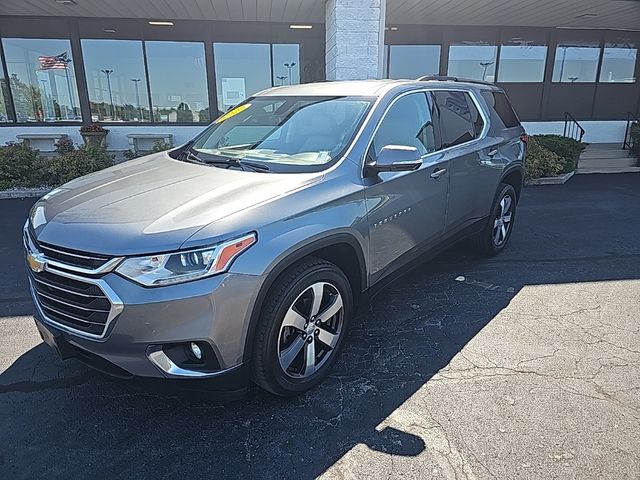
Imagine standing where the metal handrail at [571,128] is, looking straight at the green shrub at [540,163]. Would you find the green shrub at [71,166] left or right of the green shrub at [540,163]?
right

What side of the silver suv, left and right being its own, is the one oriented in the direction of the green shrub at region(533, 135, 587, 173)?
back

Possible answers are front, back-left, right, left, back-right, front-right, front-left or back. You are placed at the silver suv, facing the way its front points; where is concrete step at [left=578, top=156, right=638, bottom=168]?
back

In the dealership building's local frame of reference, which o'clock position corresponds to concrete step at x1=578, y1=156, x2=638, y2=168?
The concrete step is roughly at 9 o'clock from the dealership building.

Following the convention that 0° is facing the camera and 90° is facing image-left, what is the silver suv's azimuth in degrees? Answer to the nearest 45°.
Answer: approximately 45°

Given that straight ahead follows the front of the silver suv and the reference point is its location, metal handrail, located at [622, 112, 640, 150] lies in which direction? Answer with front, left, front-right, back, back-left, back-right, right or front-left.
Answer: back

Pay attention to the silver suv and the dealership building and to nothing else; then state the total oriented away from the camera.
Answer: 0

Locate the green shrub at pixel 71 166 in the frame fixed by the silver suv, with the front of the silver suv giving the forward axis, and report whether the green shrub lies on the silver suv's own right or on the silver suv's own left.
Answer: on the silver suv's own right

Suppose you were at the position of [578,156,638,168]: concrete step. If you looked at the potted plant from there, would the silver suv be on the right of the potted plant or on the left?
left

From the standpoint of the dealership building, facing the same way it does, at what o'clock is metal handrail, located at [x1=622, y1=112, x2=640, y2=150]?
The metal handrail is roughly at 9 o'clock from the dealership building.

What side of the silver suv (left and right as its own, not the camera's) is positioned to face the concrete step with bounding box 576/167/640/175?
back

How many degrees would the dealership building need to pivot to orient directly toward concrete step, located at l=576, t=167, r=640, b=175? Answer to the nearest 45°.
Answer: approximately 90° to its left

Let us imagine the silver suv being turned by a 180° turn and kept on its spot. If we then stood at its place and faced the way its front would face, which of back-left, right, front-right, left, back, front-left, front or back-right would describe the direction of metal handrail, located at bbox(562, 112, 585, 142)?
front

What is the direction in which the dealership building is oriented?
toward the camera

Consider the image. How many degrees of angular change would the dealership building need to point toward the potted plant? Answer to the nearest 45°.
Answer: approximately 45° to its right

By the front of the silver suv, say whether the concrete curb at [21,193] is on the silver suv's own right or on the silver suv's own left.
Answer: on the silver suv's own right
